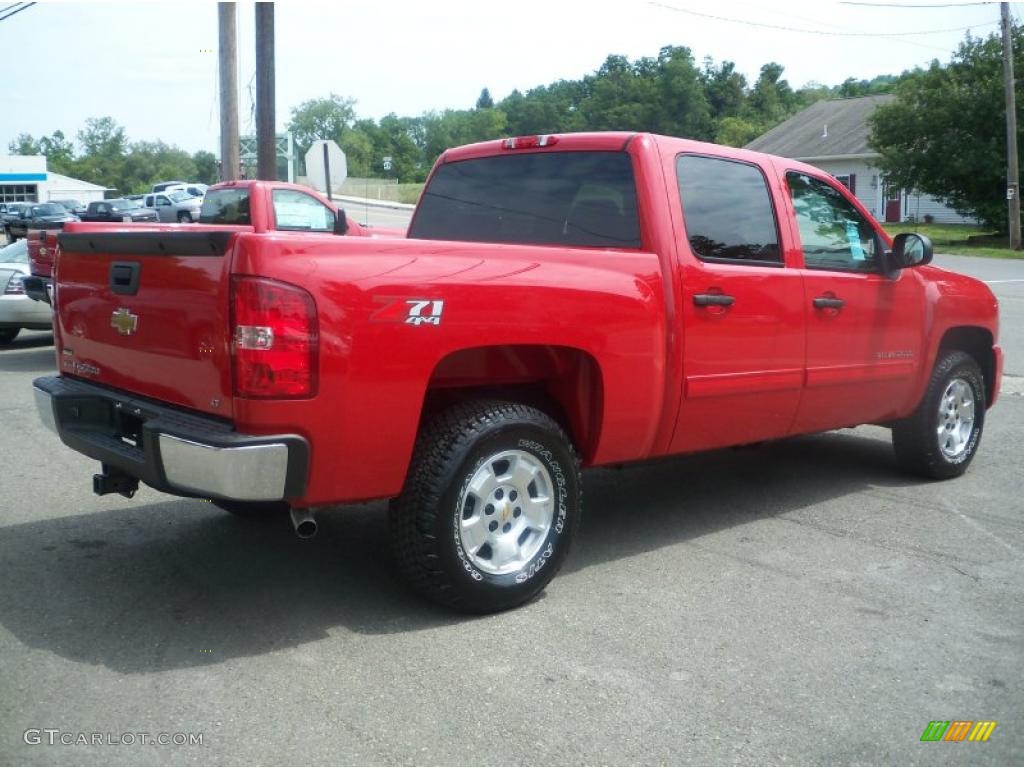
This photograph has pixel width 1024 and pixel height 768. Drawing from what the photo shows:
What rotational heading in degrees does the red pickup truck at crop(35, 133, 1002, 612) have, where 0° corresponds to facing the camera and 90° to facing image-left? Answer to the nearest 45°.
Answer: approximately 225°

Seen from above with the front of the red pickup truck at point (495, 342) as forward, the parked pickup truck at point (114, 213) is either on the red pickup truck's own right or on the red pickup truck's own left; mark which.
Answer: on the red pickup truck's own left

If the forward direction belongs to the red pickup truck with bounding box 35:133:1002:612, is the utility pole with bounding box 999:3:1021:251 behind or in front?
in front

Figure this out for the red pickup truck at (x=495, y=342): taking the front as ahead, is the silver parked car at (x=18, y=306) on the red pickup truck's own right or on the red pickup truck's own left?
on the red pickup truck's own left

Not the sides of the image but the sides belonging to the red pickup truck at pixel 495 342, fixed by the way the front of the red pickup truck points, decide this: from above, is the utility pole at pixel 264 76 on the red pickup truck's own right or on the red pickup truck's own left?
on the red pickup truck's own left

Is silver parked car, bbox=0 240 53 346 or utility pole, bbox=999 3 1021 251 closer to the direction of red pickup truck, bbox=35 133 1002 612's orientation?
the utility pole
